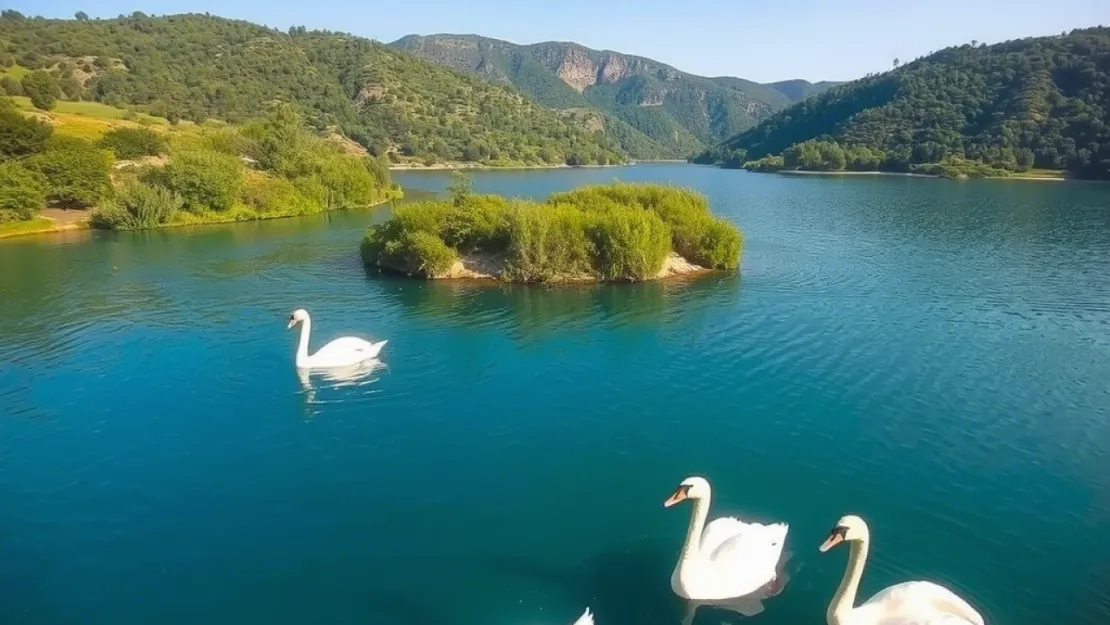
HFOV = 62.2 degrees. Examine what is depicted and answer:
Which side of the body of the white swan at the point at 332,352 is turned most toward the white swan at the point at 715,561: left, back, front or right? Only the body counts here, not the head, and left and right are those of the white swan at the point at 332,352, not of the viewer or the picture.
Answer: left

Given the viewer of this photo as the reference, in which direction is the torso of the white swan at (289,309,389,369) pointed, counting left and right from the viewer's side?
facing to the left of the viewer

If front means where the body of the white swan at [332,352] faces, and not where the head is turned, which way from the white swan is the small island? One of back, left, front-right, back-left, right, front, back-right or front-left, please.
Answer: back-right

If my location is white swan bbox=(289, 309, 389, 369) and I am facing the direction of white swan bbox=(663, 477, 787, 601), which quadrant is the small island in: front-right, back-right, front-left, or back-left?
back-left

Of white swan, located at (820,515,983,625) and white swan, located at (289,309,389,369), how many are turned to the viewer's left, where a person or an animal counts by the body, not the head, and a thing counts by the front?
2

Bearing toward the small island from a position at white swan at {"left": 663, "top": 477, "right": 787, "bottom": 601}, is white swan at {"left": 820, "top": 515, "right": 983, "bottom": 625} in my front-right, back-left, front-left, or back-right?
back-right

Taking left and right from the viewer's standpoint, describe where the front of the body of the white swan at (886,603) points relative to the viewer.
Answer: facing to the left of the viewer
